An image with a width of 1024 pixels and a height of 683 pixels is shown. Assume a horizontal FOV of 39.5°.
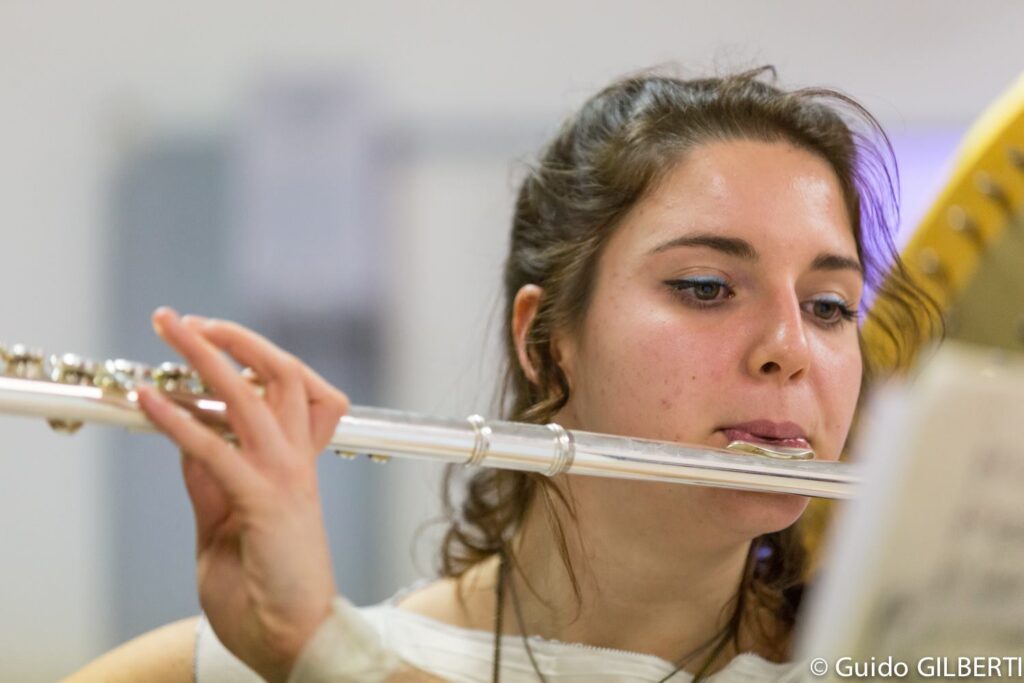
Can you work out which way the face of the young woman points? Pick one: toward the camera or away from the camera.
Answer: toward the camera

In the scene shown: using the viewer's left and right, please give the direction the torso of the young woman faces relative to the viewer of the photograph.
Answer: facing the viewer and to the right of the viewer

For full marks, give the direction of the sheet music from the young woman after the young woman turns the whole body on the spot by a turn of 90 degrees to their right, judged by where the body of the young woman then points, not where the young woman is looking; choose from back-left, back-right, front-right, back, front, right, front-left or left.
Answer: back-left
